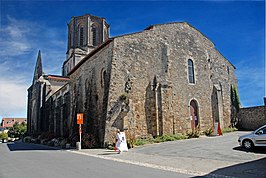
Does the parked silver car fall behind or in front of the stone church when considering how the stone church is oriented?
in front

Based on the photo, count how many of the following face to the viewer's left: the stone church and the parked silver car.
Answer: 1

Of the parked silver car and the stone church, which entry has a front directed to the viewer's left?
the parked silver car

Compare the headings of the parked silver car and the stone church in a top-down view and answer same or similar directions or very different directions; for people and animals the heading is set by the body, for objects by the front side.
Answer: very different directions

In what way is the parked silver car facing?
to the viewer's left

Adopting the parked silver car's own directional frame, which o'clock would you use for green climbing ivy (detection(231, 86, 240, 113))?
The green climbing ivy is roughly at 3 o'clock from the parked silver car.

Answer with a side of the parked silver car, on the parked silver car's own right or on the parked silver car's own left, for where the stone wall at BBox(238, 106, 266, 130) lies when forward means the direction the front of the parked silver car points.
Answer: on the parked silver car's own right

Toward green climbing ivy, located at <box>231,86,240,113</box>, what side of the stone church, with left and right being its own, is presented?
left

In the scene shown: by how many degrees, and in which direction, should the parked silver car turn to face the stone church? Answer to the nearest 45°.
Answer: approximately 45° to its right
